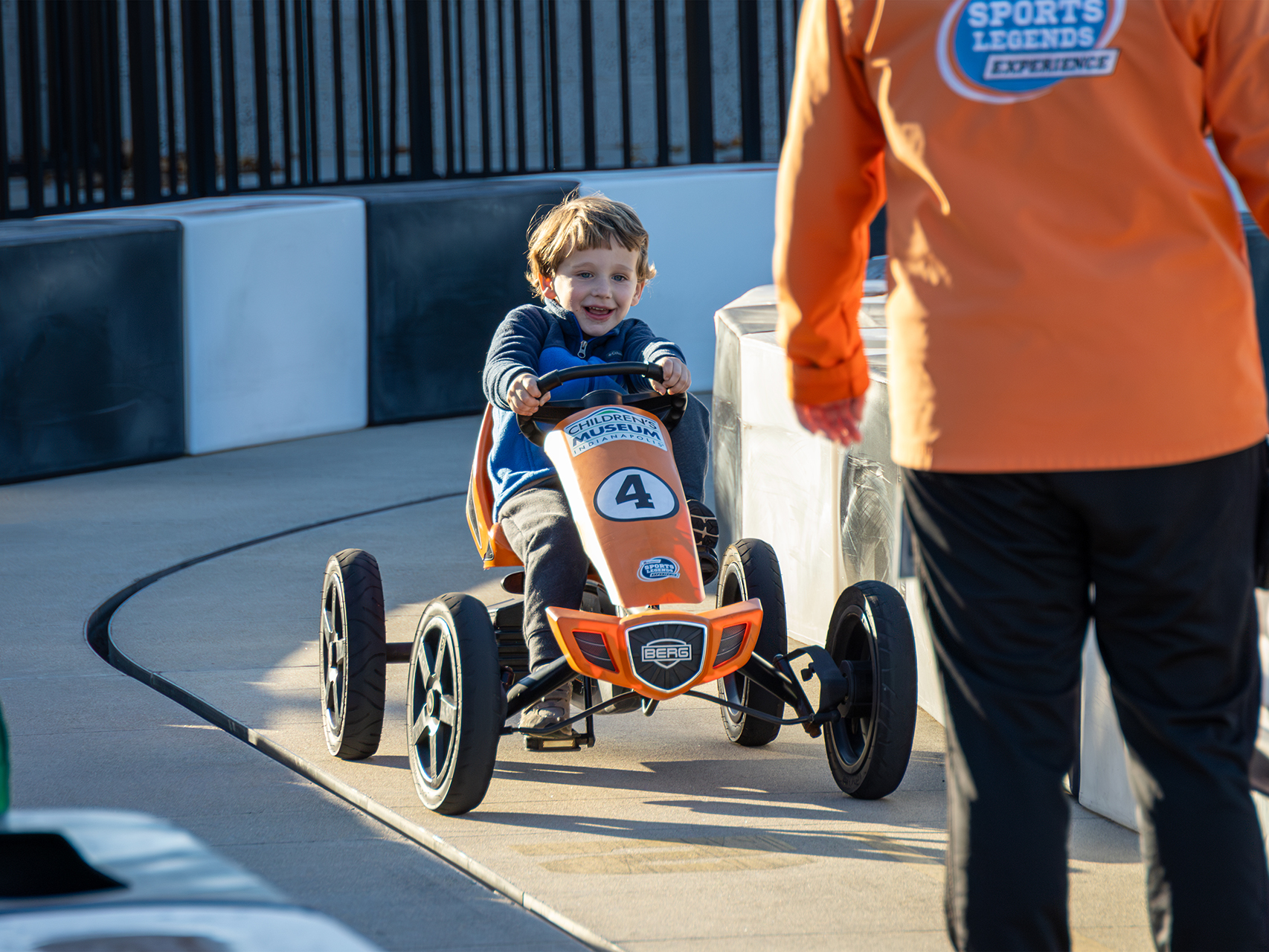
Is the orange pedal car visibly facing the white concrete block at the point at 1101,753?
no

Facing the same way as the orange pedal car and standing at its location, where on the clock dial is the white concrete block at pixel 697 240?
The white concrete block is roughly at 6 o'clock from the orange pedal car.

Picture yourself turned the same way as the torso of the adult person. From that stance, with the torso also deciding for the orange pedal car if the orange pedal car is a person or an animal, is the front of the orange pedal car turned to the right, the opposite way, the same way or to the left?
the opposite way

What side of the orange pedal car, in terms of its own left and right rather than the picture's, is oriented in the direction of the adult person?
front

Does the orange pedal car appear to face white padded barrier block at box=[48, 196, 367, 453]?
no

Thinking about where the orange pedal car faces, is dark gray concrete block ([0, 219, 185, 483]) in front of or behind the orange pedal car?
behind

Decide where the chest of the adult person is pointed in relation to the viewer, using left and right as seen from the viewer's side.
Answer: facing away from the viewer

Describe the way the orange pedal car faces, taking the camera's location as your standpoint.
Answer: facing the viewer

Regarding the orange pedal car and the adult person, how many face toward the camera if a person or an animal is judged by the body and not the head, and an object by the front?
1

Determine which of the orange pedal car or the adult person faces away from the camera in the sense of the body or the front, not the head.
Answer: the adult person

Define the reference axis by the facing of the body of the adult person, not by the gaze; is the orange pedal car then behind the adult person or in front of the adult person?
in front

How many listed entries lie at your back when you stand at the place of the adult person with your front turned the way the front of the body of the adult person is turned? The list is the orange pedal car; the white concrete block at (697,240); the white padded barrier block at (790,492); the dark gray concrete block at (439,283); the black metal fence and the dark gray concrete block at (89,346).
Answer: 0
